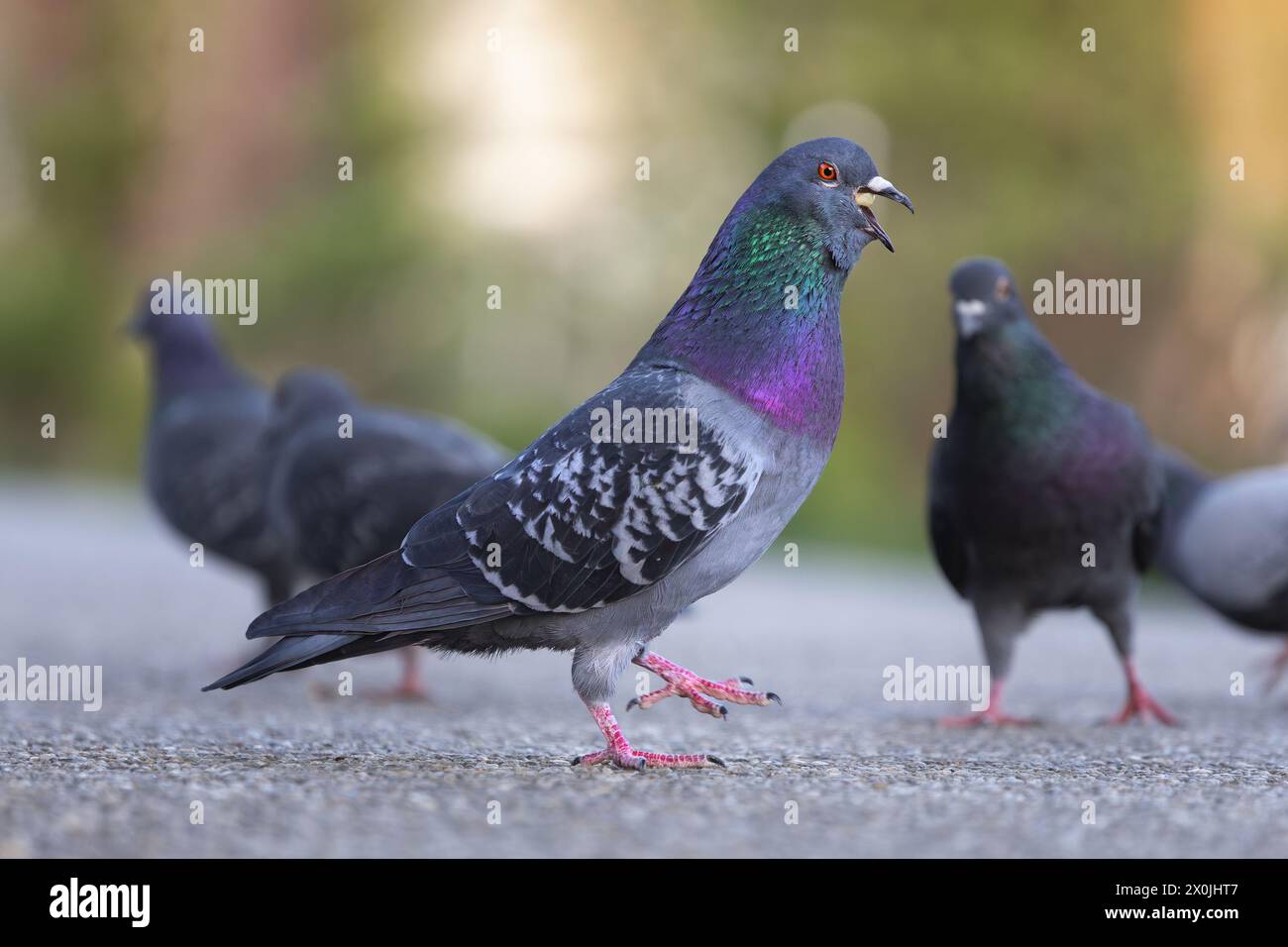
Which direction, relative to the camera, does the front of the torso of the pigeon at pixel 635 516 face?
to the viewer's right

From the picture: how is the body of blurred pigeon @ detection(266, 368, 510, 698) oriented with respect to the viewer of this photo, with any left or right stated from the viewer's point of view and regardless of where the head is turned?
facing to the left of the viewer

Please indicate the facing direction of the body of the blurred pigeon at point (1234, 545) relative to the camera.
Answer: to the viewer's left

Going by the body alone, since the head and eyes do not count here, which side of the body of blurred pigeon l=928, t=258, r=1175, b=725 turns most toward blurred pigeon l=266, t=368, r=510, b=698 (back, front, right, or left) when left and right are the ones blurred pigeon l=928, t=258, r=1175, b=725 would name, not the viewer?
right

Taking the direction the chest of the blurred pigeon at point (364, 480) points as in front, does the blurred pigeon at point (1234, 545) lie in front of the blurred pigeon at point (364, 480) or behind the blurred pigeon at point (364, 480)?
behind

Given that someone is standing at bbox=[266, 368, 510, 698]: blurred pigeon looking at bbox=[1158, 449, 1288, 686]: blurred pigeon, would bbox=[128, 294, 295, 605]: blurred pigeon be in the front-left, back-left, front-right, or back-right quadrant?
back-left

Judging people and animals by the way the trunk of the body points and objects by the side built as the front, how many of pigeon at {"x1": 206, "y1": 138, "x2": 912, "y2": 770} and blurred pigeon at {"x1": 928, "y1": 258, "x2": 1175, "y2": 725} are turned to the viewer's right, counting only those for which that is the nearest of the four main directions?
1

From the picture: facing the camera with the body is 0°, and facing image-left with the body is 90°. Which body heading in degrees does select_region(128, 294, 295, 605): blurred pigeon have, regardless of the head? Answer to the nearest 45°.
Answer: approximately 90°

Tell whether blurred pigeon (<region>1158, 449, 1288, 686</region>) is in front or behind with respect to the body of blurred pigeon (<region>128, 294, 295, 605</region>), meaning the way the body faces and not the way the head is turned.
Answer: behind

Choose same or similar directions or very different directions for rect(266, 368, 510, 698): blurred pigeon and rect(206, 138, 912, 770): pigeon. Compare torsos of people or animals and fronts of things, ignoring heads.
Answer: very different directions

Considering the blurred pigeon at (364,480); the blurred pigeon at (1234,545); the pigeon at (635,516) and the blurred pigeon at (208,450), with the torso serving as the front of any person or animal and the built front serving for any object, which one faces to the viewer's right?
the pigeon
